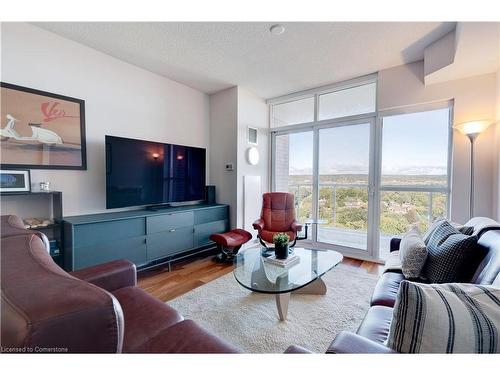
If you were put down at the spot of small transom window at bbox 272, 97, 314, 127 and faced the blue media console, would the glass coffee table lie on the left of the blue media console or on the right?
left

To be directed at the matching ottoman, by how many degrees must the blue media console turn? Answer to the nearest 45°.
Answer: approximately 45° to its left

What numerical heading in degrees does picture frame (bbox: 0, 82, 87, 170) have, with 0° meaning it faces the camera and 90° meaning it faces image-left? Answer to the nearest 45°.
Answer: approximately 315°

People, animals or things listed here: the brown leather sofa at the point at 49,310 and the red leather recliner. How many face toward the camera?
1

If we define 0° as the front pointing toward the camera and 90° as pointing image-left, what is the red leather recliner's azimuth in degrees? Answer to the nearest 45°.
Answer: approximately 0°

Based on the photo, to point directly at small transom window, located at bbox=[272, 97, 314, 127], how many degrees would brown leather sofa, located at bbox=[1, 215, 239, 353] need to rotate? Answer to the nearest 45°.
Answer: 0° — it already faces it
